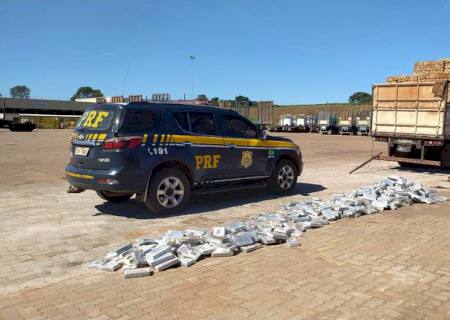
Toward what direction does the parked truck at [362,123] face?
toward the camera

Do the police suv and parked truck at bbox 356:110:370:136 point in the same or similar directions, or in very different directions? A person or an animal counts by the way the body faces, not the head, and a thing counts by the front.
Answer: very different directions

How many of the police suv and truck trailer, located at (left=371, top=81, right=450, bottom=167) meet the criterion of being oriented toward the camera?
0

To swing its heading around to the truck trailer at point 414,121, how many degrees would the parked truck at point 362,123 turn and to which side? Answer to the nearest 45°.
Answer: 0° — it already faces it

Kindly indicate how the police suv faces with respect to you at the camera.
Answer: facing away from the viewer and to the right of the viewer

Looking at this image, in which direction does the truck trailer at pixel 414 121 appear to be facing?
away from the camera

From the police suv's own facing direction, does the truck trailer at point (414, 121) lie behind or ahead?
ahead

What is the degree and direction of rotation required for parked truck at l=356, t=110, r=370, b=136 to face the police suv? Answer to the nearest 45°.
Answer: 0° — it already faces it
